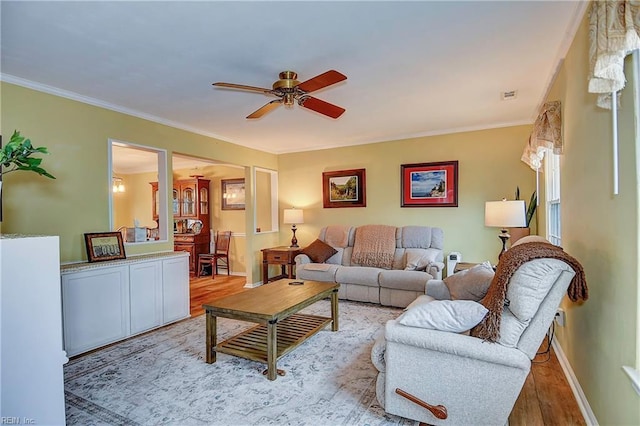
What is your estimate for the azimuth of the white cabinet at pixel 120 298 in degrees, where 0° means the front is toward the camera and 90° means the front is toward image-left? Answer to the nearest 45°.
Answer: approximately 315°

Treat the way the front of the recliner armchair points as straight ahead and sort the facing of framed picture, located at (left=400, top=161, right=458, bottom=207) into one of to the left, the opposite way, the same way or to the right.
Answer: to the left

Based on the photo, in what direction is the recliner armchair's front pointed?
to the viewer's left

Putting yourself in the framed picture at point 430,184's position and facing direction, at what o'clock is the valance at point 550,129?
The valance is roughly at 11 o'clock from the framed picture.

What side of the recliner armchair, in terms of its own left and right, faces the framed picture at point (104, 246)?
front

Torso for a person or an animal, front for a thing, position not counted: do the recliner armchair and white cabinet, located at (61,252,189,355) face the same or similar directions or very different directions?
very different directions

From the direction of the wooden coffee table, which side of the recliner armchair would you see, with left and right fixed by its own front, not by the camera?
front

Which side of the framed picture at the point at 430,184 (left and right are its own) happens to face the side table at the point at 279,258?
right

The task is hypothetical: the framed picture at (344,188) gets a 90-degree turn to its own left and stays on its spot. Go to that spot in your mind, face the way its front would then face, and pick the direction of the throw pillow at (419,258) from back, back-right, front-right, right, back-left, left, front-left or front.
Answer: front-right

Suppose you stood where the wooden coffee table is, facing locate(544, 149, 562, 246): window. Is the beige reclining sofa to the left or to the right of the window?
left

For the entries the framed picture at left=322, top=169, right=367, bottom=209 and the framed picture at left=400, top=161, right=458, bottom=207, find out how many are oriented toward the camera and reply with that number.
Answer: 2
